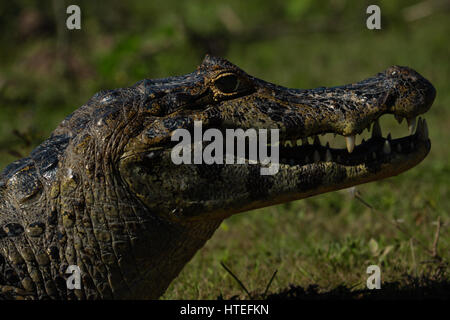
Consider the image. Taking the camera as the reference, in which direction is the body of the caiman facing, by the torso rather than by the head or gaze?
to the viewer's right
